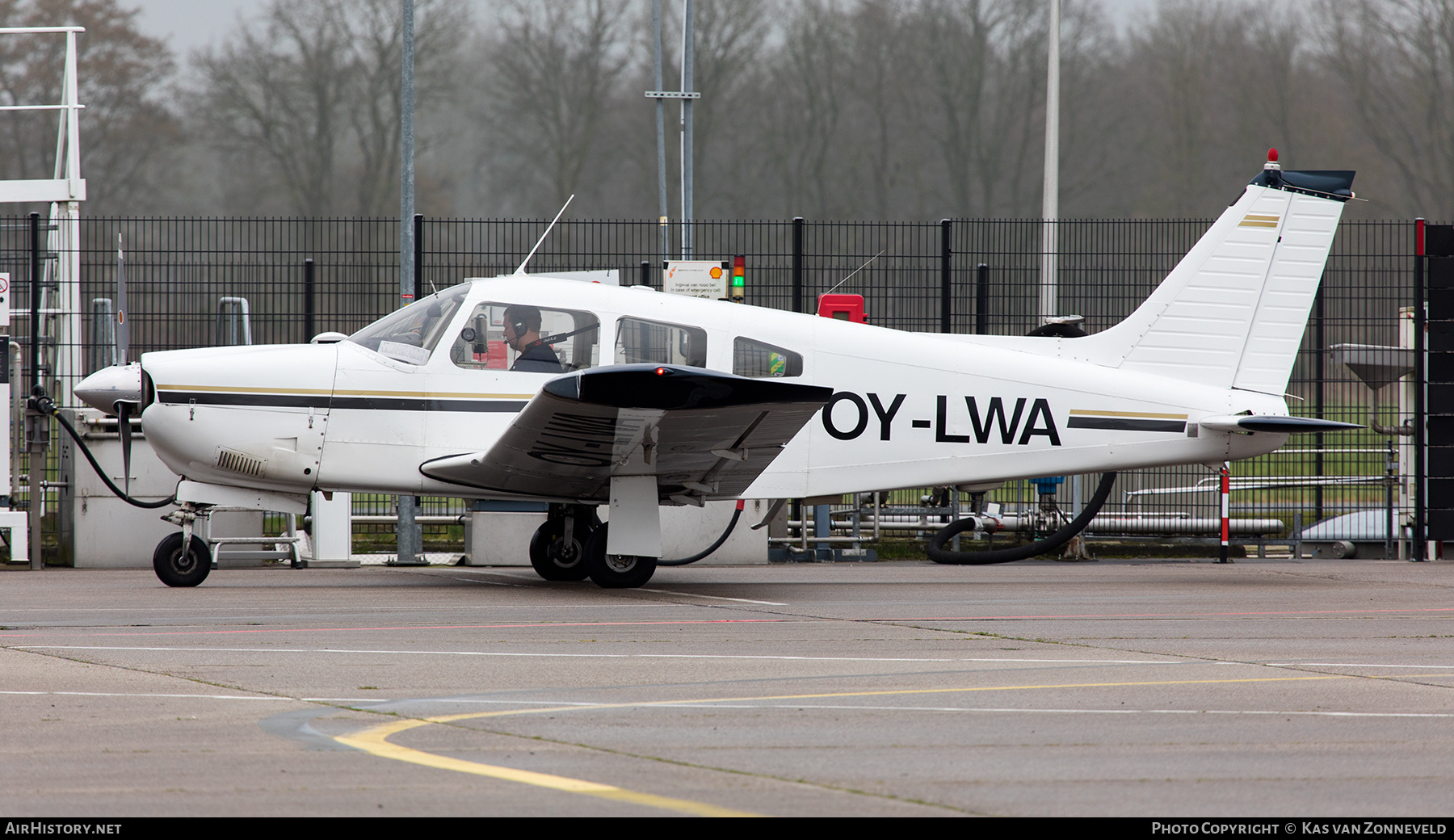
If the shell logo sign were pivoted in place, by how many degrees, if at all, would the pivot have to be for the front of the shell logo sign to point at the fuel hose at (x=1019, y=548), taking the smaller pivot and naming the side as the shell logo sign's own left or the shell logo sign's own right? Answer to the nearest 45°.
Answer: approximately 90° to the shell logo sign's own left

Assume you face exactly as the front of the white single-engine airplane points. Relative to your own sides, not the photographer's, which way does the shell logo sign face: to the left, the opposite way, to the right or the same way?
to the left

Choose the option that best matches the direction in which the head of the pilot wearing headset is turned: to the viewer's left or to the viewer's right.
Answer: to the viewer's left

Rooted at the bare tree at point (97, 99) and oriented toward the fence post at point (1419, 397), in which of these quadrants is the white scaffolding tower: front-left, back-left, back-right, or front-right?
front-right

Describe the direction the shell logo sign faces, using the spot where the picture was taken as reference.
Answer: facing the viewer

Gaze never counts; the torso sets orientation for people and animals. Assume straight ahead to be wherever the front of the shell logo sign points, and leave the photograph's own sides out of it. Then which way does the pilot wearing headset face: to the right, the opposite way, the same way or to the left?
to the right

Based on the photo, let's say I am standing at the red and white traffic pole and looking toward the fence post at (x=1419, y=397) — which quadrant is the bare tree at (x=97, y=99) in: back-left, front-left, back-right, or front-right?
back-left

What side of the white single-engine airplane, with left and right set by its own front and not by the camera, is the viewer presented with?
left

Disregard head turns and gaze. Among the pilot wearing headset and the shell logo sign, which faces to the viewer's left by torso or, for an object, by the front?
the pilot wearing headset

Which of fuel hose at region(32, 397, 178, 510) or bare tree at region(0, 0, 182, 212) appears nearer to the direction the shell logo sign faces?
the fuel hose

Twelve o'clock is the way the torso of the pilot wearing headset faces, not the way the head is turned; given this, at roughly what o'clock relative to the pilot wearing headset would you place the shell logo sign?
The shell logo sign is roughly at 4 o'clock from the pilot wearing headset.

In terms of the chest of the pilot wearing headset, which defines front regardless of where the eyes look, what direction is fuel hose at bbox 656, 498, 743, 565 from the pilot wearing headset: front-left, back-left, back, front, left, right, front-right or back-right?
back-right

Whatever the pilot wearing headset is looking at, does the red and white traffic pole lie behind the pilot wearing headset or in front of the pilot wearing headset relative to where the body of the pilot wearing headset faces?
behind

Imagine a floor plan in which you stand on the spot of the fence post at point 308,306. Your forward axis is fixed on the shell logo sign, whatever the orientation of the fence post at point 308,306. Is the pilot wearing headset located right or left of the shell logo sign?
right

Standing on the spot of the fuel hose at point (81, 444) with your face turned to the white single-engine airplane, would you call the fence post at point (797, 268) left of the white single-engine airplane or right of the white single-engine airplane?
left

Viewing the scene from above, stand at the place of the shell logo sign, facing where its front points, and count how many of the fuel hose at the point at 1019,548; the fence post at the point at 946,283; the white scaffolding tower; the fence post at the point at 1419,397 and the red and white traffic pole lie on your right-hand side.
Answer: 1

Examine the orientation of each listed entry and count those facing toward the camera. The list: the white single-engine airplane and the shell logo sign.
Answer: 1

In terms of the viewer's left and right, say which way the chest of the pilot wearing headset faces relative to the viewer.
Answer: facing to the left of the viewer
